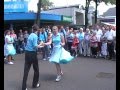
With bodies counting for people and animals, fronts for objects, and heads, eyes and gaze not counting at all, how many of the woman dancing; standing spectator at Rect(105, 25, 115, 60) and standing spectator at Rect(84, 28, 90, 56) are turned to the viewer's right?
0

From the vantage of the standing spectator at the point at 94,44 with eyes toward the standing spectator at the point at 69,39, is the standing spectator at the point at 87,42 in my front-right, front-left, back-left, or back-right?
front-right

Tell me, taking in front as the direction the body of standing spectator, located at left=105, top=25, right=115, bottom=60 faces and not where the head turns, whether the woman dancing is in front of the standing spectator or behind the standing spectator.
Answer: in front

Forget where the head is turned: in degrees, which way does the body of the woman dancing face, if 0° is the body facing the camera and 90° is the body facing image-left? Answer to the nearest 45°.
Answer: approximately 45°

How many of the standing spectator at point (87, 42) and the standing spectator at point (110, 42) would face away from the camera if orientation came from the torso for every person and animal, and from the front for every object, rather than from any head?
0

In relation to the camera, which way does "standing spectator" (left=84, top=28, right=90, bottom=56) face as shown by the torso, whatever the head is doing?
toward the camera

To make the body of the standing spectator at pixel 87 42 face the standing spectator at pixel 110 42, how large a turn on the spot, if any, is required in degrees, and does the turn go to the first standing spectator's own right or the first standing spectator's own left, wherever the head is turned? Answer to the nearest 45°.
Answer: approximately 45° to the first standing spectator's own left

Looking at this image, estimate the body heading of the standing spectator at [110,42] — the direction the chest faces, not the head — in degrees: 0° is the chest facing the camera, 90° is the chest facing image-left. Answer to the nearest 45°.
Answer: approximately 45°

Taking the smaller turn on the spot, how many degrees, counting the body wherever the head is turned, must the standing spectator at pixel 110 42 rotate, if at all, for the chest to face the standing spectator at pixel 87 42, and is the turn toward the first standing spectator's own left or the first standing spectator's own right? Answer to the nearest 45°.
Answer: approximately 90° to the first standing spectator's own right

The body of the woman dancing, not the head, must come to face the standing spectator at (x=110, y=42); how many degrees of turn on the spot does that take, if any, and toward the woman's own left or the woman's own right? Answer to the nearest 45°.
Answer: approximately 180°

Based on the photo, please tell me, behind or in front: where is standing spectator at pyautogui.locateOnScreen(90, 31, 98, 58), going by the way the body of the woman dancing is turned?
behind
